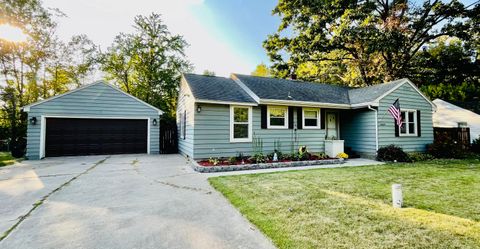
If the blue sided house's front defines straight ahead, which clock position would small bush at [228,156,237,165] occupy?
The small bush is roughly at 1 o'clock from the blue sided house.

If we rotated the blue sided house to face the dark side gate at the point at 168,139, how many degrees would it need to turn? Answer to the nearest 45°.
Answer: approximately 90° to its right

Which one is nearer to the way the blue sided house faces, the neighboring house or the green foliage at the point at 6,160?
the green foliage

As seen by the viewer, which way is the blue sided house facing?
toward the camera

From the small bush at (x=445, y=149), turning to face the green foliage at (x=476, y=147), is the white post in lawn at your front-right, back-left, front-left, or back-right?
back-right

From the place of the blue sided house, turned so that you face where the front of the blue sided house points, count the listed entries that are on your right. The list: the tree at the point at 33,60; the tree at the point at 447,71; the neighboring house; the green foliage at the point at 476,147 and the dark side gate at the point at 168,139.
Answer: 2

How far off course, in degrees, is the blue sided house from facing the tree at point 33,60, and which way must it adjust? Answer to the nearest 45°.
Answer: approximately 90° to its right

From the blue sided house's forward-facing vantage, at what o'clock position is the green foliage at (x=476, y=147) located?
The green foliage is roughly at 8 o'clock from the blue sided house.

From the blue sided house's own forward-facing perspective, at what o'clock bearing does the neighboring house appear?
The neighboring house is roughly at 8 o'clock from the blue sided house.

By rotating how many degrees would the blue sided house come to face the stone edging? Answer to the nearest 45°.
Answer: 0° — it already faces it

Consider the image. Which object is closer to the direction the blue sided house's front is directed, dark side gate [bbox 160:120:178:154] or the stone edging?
the stone edging

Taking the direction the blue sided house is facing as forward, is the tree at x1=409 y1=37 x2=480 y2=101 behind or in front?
behind

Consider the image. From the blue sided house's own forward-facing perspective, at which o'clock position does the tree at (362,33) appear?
The tree is roughly at 7 o'clock from the blue sided house.

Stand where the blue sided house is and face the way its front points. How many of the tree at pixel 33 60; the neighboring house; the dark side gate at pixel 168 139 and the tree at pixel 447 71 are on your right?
2

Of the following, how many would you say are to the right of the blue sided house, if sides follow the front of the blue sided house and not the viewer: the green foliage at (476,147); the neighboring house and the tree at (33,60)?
1
